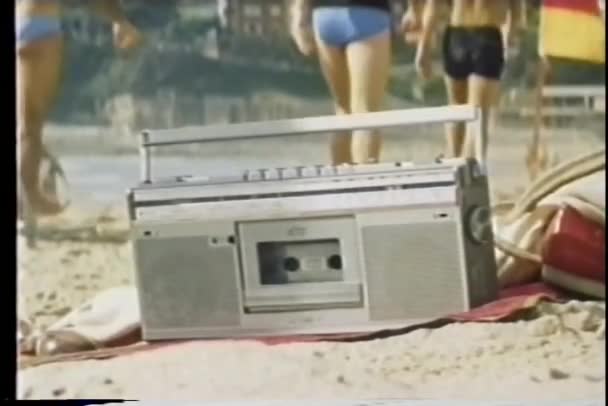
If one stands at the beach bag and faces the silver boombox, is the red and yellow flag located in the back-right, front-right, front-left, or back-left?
back-right

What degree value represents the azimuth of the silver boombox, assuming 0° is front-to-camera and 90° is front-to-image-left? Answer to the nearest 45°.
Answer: approximately 0°

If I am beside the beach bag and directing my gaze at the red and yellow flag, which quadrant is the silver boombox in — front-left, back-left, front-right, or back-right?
back-left
